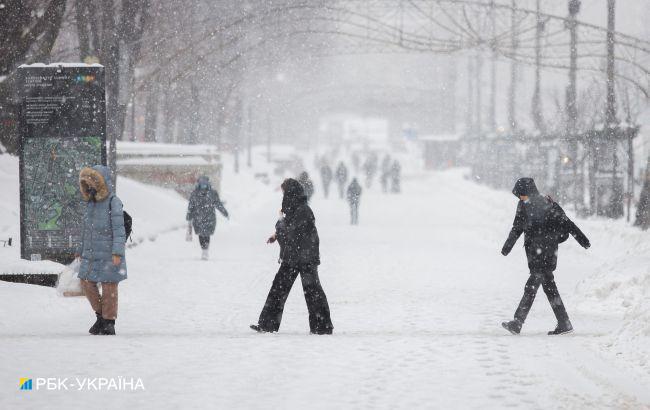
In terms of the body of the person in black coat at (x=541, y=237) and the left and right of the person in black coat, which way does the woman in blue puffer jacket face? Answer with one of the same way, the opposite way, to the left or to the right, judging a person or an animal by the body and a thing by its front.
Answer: to the left

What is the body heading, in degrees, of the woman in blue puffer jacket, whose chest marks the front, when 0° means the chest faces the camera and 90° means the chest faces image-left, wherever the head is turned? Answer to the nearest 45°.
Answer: approximately 45°

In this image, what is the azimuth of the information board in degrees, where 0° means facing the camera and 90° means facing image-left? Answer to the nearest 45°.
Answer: approximately 0°

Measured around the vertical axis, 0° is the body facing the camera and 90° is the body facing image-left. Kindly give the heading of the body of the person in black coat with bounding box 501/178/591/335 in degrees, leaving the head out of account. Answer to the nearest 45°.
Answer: approximately 90°

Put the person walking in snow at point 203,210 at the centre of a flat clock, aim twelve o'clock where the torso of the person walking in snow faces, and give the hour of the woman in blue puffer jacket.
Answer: The woman in blue puffer jacket is roughly at 12 o'clock from the person walking in snow.

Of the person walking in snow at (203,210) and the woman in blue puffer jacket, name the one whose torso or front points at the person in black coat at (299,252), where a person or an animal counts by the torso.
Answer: the person walking in snow

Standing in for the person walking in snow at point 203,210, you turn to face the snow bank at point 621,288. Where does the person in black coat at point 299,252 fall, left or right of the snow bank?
right

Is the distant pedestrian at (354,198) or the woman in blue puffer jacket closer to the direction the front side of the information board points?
the woman in blue puffer jacket
